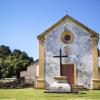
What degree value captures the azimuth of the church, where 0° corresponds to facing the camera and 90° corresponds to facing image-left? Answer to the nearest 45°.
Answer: approximately 0°
